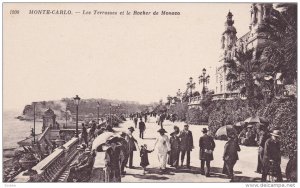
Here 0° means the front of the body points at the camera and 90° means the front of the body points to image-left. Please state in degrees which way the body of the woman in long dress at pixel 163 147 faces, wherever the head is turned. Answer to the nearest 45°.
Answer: approximately 0°

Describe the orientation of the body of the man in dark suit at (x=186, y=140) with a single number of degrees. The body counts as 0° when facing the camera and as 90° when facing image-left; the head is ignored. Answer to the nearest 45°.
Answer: approximately 0°

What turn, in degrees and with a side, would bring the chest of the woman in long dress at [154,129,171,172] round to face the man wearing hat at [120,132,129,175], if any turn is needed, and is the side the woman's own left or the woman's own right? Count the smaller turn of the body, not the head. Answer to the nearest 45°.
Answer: approximately 90° to the woman's own right

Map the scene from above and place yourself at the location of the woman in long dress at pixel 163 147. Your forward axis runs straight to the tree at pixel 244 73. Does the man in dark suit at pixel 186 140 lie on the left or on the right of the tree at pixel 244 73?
right

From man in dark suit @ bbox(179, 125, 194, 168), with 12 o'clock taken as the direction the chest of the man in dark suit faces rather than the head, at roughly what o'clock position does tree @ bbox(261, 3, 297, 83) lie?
The tree is roughly at 8 o'clock from the man in dark suit.

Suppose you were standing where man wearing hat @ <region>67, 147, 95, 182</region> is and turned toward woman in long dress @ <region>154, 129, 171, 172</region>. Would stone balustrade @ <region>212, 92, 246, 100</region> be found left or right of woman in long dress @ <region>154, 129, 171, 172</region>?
left

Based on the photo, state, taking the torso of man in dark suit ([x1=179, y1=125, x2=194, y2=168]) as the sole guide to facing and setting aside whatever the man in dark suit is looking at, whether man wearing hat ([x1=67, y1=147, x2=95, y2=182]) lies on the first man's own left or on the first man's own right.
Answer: on the first man's own right

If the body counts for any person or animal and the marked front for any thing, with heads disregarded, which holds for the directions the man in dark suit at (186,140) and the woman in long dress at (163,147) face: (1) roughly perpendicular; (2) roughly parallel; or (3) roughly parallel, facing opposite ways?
roughly parallel
